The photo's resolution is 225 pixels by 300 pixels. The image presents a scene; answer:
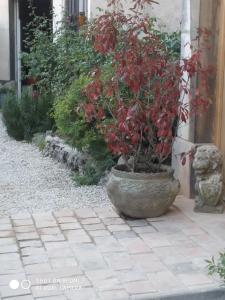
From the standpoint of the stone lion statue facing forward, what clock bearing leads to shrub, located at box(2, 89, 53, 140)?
The shrub is roughly at 3 o'clock from the stone lion statue.

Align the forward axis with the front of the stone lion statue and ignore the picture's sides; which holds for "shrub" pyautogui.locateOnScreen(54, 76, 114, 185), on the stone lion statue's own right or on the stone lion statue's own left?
on the stone lion statue's own right

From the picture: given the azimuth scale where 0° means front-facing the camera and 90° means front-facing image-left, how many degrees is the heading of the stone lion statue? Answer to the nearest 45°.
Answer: approximately 45°

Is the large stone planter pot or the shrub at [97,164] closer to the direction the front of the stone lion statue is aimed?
the large stone planter pot

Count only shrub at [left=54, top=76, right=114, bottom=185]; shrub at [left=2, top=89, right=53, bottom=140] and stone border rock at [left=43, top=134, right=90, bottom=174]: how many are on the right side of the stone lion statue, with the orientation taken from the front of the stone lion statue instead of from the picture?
3

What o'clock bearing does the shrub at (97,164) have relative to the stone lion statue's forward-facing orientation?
The shrub is roughly at 3 o'clock from the stone lion statue.

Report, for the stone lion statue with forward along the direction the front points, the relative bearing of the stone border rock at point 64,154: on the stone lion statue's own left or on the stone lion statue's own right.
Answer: on the stone lion statue's own right

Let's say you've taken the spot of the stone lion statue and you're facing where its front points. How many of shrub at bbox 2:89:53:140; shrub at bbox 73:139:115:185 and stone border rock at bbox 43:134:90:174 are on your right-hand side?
3

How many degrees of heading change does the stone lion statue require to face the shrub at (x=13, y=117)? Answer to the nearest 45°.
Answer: approximately 90° to its right
